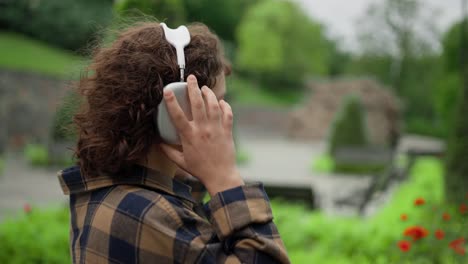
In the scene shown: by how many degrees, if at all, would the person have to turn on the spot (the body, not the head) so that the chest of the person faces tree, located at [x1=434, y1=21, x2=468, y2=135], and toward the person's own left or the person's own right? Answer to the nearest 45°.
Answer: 0° — they already face it

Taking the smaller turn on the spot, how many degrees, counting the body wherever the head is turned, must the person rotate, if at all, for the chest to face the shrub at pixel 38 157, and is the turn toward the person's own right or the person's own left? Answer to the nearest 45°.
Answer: approximately 45° to the person's own left

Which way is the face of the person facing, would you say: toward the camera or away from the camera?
away from the camera

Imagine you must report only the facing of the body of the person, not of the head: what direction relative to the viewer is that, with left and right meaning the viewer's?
facing away from the viewer and to the right of the viewer
